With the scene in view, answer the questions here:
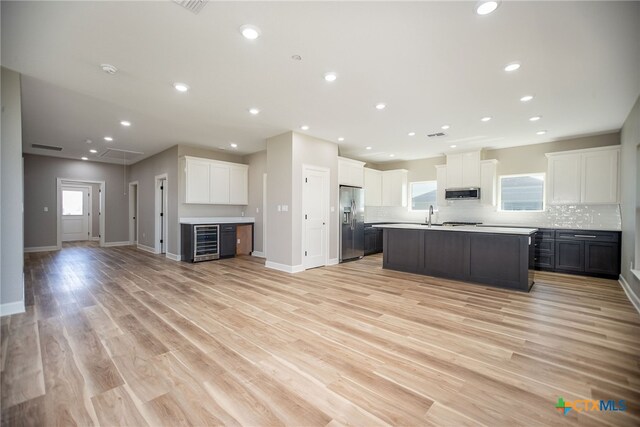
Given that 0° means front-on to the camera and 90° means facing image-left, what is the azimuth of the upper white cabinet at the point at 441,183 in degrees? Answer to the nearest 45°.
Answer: approximately 0°

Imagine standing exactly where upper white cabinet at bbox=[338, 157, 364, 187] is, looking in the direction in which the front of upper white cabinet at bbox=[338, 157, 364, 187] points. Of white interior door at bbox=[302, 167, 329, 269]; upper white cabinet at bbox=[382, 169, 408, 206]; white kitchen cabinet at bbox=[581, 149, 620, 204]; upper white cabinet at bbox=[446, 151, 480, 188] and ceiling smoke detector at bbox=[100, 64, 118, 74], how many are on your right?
2

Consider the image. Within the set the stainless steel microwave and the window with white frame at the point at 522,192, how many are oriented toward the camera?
2

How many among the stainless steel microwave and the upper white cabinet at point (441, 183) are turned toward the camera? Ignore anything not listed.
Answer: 2

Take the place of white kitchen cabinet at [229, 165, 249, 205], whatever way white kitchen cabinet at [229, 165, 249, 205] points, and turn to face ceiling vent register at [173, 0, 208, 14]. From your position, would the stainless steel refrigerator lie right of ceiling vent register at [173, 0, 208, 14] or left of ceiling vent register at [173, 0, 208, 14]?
left

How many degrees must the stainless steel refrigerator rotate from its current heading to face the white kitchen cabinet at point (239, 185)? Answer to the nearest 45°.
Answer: approximately 135° to its right

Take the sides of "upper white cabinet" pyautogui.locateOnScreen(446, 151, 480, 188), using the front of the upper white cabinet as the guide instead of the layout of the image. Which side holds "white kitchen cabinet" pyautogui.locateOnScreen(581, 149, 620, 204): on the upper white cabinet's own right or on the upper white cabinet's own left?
on the upper white cabinet's own left

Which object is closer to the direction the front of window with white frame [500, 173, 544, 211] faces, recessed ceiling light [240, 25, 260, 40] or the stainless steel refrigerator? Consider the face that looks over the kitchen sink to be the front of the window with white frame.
the recessed ceiling light

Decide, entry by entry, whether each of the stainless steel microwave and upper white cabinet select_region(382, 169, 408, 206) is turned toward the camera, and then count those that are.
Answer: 2

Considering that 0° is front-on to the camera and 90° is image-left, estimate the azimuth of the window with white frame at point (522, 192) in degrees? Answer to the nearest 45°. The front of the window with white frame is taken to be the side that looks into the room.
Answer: approximately 0°
